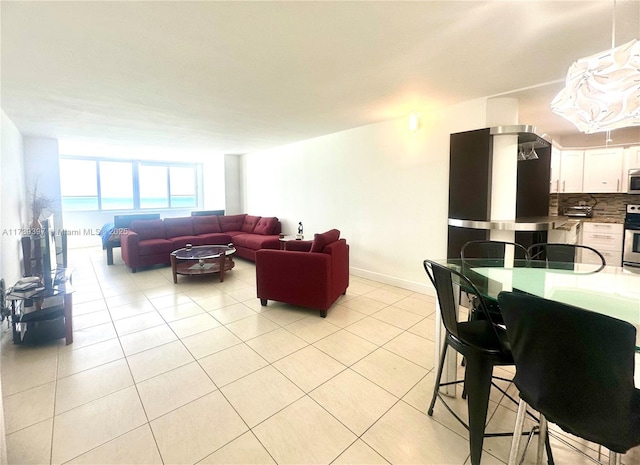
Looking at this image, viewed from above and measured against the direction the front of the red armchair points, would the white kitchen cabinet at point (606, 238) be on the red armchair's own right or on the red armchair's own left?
on the red armchair's own right

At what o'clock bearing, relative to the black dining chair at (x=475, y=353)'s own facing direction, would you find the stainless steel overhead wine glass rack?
The stainless steel overhead wine glass rack is roughly at 11 o'clock from the black dining chair.

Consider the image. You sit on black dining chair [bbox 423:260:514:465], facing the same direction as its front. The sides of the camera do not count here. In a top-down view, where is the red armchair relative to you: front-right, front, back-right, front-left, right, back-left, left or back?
left

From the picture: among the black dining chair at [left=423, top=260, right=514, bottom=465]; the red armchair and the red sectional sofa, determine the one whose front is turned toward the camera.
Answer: the red sectional sofa

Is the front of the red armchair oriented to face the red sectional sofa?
yes

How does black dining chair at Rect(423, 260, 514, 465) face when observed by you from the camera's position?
facing away from the viewer and to the right of the viewer

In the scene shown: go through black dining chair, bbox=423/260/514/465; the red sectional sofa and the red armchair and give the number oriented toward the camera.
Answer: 1

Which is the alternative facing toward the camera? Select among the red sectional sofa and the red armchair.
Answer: the red sectional sofa

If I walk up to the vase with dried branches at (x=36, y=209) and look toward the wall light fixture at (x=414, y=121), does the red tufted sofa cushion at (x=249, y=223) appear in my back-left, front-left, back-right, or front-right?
front-left

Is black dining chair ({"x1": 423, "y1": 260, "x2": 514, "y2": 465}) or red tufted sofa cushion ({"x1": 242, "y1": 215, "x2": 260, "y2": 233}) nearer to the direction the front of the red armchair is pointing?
the red tufted sofa cushion

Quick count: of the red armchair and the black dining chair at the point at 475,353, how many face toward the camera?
0

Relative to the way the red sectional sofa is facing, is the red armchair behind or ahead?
ahead

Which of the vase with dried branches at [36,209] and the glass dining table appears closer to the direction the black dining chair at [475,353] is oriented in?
the glass dining table

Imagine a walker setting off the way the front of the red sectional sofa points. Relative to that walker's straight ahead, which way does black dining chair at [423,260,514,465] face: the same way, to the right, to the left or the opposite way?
to the left

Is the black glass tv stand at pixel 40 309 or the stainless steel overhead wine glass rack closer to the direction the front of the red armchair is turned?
the black glass tv stand

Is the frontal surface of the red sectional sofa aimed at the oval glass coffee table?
yes

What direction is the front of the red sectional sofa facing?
toward the camera
